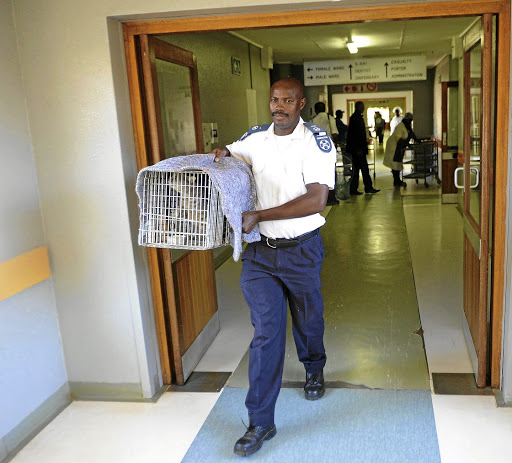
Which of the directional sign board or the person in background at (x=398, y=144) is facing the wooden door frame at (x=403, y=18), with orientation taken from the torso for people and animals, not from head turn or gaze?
the directional sign board

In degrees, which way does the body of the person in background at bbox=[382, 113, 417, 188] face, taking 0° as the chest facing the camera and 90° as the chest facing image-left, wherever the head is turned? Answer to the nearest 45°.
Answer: approximately 270°

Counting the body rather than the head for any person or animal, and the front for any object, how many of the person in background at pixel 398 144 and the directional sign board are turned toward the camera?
1

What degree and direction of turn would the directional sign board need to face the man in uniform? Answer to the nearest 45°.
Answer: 0° — it already faces them

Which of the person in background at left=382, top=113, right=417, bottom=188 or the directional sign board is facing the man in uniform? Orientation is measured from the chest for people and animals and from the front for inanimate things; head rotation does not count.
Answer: the directional sign board

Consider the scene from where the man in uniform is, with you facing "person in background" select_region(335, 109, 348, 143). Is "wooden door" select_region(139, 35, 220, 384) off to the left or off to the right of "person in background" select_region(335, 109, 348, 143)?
left

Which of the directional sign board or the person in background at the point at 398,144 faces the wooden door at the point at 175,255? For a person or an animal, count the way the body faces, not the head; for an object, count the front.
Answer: the directional sign board

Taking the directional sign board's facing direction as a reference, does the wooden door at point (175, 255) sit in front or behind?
in front
